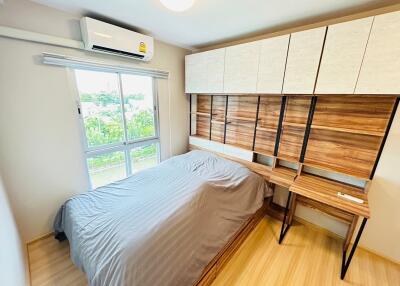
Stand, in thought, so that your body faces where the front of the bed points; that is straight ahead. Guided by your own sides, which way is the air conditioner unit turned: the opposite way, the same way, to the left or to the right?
to the left

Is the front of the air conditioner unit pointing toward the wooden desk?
yes

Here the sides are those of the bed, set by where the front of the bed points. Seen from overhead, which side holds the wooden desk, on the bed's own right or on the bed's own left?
on the bed's own left

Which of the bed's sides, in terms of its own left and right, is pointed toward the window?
right

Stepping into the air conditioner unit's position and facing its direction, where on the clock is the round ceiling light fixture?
The round ceiling light fixture is roughly at 1 o'clock from the air conditioner unit.

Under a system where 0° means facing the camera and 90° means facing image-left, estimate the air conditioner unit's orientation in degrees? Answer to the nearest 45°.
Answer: approximately 315°

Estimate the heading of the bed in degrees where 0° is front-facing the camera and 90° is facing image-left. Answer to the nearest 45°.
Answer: approximately 45°

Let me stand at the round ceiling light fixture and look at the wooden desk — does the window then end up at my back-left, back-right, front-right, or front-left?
back-left

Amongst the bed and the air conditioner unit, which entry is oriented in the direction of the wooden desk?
the air conditioner unit
